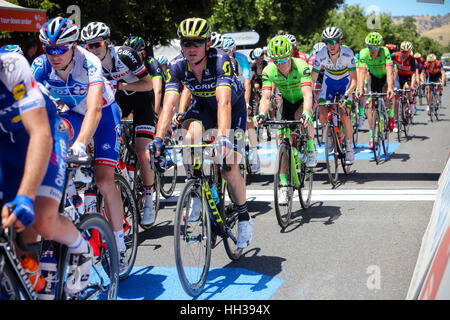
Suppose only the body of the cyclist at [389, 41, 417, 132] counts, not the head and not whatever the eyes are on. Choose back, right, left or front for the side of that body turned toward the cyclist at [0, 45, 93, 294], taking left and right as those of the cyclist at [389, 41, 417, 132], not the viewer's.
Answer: front

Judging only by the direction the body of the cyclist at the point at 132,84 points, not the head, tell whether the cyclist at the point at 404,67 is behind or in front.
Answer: behind

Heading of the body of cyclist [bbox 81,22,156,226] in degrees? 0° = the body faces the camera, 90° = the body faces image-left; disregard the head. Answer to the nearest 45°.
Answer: approximately 45°

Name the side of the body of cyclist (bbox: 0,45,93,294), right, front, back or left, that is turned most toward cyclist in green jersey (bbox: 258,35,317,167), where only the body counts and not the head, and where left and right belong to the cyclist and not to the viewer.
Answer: back

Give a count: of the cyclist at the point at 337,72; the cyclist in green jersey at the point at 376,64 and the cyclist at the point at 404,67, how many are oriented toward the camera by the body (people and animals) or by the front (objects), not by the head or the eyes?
3

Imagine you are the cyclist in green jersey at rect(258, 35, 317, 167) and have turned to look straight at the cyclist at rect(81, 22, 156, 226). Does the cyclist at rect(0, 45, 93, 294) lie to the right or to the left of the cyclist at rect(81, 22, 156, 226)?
left

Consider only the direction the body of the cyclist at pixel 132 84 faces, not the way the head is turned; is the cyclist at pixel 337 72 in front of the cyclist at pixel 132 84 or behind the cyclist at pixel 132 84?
behind

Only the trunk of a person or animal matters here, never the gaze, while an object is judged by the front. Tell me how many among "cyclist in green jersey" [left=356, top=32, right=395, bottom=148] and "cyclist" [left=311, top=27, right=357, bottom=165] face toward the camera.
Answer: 2
